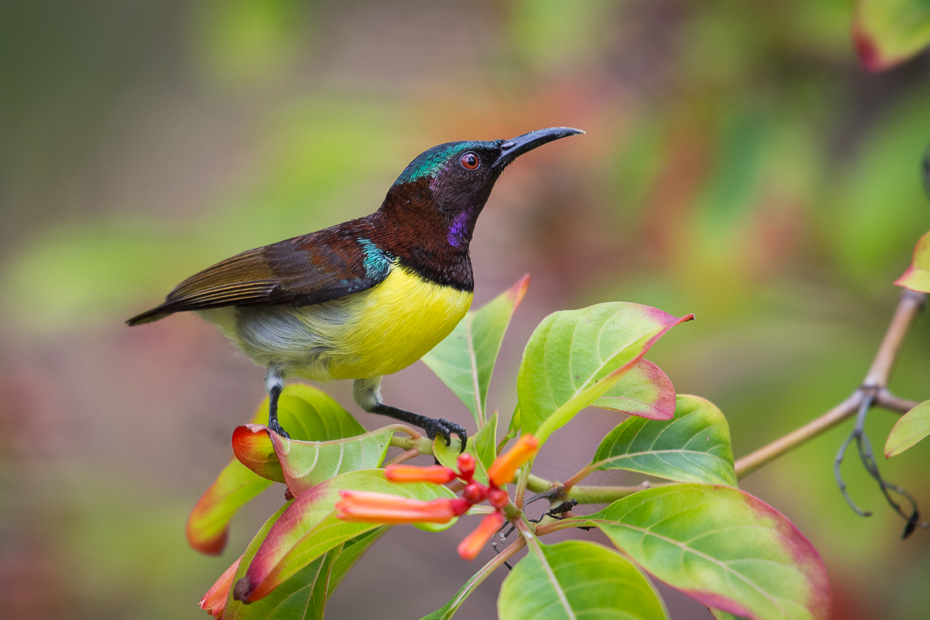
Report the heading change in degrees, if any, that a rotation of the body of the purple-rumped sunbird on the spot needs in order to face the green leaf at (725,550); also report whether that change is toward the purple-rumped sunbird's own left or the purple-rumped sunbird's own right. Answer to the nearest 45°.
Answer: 0° — it already faces it

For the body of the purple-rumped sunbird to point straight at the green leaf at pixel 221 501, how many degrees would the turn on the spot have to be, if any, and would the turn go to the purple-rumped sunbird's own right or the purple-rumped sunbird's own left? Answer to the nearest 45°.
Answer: approximately 135° to the purple-rumped sunbird's own right

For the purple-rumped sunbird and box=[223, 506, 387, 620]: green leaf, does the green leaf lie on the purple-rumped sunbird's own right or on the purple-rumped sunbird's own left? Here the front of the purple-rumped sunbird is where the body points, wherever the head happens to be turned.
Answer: on the purple-rumped sunbird's own right

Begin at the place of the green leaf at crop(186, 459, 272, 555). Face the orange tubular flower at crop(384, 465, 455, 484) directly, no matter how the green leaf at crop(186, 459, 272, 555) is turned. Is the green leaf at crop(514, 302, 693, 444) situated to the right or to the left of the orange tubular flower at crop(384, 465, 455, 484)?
left

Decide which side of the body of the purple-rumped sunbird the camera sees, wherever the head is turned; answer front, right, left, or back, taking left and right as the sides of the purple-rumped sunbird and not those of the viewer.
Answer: right

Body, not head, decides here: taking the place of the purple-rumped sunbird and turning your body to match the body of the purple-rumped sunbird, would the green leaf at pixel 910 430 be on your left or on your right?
on your left

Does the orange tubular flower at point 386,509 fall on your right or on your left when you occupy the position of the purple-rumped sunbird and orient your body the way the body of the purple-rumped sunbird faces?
on your right

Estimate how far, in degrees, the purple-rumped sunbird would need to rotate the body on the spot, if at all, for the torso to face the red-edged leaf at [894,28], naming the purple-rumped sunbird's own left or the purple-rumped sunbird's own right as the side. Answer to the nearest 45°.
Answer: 0° — it already faces it
